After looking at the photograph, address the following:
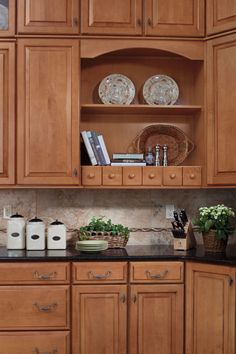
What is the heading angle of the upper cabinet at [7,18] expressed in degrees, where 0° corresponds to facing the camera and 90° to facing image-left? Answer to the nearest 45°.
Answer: approximately 0°

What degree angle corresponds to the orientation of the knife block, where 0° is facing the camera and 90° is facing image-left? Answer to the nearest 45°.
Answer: approximately 45°

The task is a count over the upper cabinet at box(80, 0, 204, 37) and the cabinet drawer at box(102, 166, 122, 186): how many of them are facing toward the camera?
2
